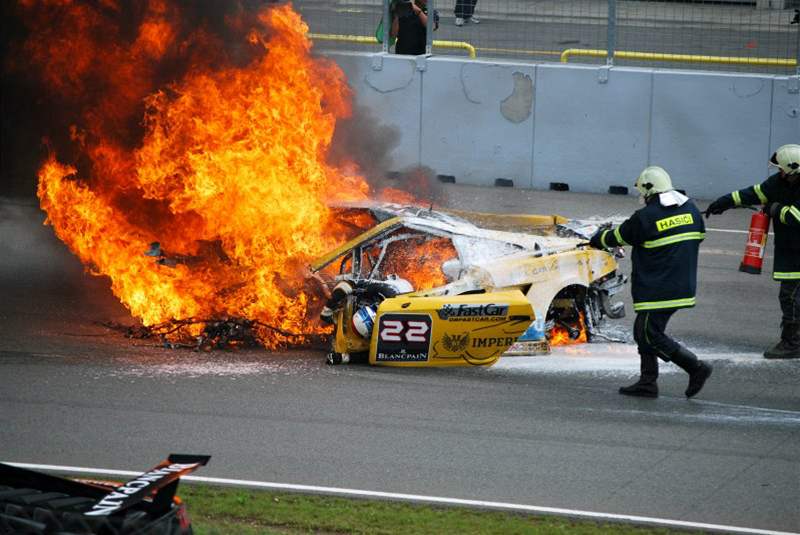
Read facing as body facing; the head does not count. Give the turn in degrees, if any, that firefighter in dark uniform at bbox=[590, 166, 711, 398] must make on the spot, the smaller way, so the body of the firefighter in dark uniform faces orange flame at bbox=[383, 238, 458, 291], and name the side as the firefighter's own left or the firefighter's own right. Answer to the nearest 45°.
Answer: approximately 45° to the firefighter's own left

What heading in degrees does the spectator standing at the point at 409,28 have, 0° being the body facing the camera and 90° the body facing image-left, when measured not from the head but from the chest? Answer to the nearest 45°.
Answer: approximately 0°

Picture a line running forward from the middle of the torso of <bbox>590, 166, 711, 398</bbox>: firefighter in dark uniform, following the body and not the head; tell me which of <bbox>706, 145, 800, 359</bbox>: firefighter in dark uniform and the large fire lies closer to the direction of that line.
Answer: the large fire

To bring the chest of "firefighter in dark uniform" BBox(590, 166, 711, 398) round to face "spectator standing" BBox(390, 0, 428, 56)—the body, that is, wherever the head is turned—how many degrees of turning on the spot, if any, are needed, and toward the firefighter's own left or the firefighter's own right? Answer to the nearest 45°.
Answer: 0° — they already face them

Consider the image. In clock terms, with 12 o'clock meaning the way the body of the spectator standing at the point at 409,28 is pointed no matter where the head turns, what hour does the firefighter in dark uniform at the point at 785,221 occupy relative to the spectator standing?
The firefighter in dark uniform is roughly at 11 o'clock from the spectator standing.

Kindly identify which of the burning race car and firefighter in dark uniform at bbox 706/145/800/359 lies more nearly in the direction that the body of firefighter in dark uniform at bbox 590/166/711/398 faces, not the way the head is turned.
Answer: the burning race car

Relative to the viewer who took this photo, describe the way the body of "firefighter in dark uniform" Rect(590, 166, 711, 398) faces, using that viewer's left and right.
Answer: facing away from the viewer and to the left of the viewer

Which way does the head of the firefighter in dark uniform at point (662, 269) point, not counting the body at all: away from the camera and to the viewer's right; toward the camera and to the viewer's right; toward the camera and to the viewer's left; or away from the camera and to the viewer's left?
away from the camera and to the viewer's left
